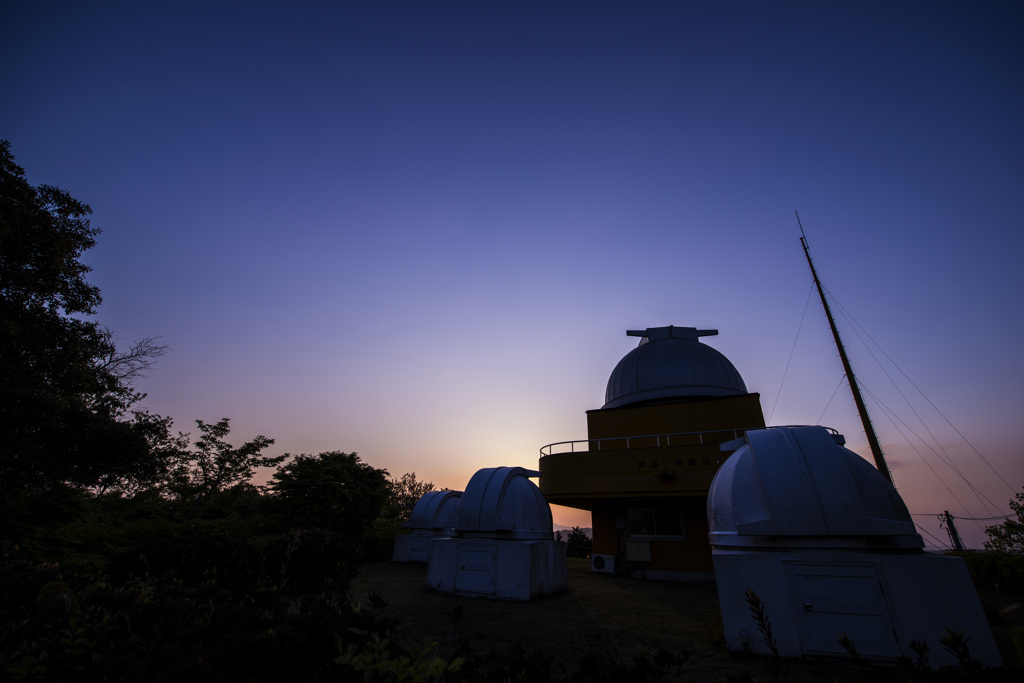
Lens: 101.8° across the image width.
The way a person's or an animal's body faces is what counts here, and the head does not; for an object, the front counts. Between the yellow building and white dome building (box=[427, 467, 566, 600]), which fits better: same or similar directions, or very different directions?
same or similar directions

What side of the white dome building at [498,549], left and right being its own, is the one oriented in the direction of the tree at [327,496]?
right

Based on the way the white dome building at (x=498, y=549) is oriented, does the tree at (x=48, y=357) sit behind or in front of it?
in front

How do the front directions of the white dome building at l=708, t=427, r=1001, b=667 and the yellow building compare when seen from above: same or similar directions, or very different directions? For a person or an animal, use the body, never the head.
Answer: same or similar directions

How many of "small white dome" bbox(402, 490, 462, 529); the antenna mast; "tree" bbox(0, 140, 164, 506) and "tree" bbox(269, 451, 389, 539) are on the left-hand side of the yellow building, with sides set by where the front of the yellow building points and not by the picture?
1

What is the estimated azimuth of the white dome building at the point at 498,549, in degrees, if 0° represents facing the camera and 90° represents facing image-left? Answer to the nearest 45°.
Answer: approximately 45°

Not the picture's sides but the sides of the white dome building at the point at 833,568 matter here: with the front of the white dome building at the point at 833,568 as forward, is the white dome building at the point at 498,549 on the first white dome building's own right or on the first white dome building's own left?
on the first white dome building's own right

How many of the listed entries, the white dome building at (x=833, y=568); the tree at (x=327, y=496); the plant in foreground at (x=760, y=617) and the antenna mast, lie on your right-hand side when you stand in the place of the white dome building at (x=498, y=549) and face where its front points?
1

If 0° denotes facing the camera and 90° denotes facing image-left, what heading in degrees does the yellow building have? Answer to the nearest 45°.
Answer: approximately 0°

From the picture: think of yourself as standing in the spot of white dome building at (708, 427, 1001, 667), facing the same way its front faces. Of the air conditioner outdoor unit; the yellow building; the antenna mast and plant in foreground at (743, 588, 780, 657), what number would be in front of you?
1

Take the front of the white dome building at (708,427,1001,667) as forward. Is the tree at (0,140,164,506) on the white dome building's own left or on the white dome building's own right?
on the white dome building's own right

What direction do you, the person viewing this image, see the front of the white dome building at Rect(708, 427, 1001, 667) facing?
facing the viewer

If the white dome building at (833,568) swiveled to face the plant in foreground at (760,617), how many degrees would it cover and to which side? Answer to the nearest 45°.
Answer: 0° — it already faces it

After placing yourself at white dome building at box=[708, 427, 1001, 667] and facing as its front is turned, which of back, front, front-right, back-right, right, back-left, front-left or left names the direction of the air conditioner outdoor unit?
back-right

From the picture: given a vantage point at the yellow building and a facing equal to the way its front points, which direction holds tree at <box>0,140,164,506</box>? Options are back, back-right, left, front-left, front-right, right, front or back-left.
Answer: front-right

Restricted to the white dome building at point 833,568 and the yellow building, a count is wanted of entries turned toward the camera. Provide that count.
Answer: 2
